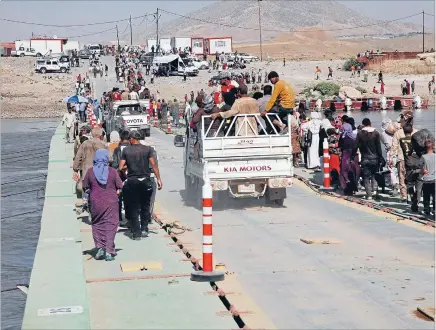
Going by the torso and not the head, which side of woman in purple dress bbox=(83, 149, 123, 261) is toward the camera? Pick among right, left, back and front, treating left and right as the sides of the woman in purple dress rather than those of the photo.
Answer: back

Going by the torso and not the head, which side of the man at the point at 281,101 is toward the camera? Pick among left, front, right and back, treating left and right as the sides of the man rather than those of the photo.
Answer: left

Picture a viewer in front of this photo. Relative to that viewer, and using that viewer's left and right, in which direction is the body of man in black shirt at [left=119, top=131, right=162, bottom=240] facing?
facing away from the viewer

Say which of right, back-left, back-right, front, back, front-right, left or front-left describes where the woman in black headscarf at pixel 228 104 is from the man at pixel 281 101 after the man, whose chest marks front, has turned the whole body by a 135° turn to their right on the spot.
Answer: back-left

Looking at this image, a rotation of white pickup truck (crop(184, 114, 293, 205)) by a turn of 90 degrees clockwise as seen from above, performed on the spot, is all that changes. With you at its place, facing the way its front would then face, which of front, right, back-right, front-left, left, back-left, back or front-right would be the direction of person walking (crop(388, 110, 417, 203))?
front

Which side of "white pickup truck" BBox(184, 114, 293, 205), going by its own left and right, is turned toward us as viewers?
back

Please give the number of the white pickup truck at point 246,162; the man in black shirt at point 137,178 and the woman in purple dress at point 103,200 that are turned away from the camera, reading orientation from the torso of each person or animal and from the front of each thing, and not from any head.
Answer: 3

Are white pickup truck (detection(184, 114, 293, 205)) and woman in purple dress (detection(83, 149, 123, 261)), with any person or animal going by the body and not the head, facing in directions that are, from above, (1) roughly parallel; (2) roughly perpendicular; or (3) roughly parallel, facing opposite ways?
roughly parallel

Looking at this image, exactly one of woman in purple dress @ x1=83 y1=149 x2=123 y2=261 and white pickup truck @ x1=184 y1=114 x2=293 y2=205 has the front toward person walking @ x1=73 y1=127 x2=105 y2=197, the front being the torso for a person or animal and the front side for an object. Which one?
the woman in purple dress
